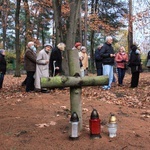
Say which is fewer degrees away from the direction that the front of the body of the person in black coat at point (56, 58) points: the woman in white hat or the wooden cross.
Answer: the wooden cross

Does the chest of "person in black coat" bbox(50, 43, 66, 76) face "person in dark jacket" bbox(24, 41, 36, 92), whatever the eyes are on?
no

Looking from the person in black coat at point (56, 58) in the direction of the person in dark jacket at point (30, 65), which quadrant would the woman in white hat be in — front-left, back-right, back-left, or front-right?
front-left

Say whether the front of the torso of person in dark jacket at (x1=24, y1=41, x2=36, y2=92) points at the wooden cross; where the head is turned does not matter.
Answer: no

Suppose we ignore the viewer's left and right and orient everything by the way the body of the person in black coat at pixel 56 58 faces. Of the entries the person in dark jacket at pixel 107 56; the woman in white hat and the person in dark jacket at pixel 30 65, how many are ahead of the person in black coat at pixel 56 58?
1

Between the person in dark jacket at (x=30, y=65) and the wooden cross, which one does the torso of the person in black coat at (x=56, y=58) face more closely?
the wooden cross

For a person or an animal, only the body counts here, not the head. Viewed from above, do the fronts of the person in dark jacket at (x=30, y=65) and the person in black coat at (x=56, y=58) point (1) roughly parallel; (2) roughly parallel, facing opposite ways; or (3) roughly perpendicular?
roughly parallel
